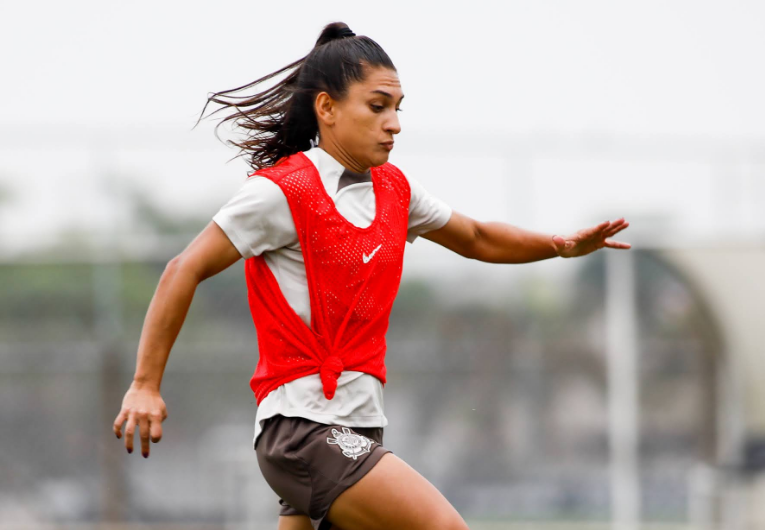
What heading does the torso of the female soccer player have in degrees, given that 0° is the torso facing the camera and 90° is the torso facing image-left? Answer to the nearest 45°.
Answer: approximately 315°
